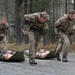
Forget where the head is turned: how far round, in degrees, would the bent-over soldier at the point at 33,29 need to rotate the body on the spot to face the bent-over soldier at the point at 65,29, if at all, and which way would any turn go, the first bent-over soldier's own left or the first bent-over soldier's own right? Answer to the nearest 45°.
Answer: approximately 90° to the first bent-over soldier's own left

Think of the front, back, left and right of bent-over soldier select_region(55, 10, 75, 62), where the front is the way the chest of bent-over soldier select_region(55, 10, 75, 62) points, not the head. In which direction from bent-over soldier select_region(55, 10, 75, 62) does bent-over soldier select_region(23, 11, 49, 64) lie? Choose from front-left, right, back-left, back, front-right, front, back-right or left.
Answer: right
